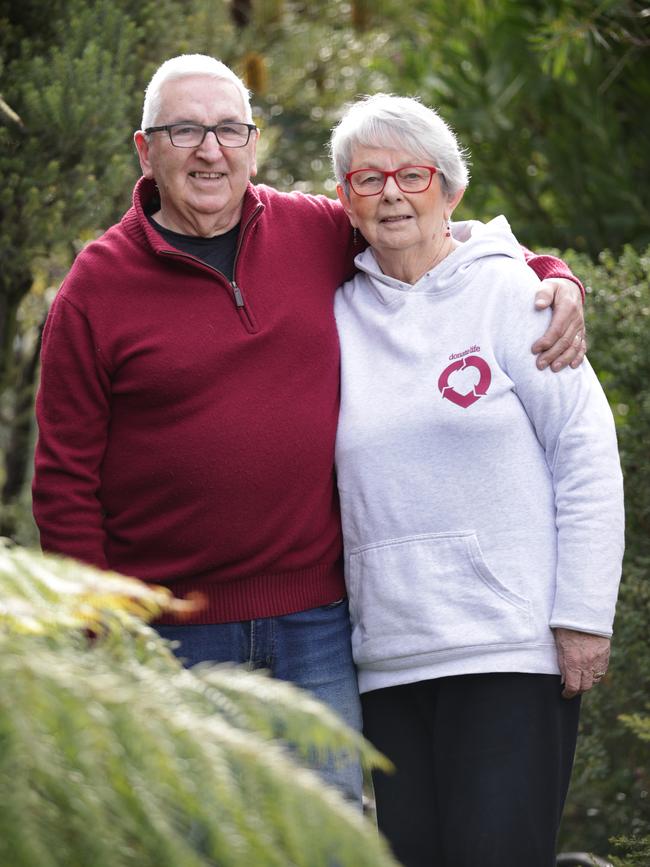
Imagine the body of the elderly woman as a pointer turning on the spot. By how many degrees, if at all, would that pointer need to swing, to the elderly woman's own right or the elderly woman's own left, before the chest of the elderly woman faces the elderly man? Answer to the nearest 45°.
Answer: approximately 45° to the elderly woman's own right

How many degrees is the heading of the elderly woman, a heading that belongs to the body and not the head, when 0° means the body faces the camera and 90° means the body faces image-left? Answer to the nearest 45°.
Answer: approximately 45°
